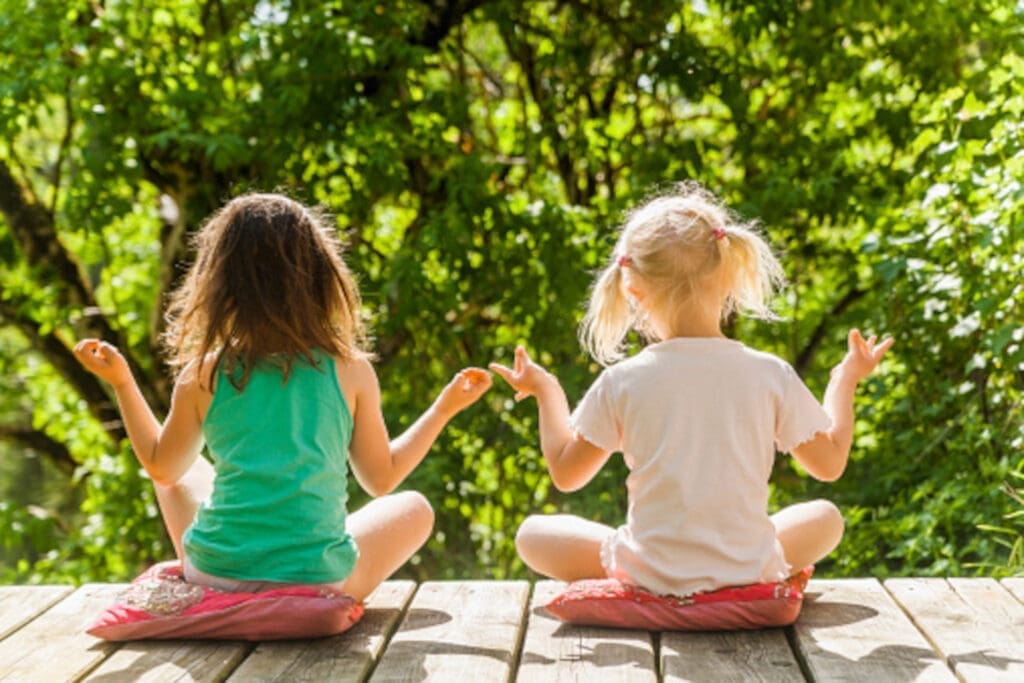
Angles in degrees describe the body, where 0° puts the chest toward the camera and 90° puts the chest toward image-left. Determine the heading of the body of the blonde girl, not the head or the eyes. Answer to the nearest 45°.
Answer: approximately 180°

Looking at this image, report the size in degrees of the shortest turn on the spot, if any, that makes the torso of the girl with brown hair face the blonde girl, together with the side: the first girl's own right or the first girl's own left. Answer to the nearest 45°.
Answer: approximately 90° to the first girl's own right

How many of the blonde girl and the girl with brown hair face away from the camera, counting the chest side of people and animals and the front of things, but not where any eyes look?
2

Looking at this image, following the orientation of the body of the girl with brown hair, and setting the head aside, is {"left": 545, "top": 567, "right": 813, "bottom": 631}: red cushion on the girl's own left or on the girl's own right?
on the girl's own right

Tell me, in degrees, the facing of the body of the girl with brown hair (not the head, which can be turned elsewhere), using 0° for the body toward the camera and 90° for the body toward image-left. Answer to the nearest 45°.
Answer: approximately 180°

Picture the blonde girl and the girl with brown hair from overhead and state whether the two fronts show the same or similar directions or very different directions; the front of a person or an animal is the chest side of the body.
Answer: same or similar directions

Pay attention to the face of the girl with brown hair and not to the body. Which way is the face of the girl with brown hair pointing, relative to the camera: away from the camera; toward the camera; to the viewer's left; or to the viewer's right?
away from the camera

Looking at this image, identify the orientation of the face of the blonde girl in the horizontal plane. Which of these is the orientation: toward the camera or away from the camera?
away from the camera

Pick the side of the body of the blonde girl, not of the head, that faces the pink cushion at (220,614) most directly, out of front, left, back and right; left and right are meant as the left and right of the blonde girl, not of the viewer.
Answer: left
